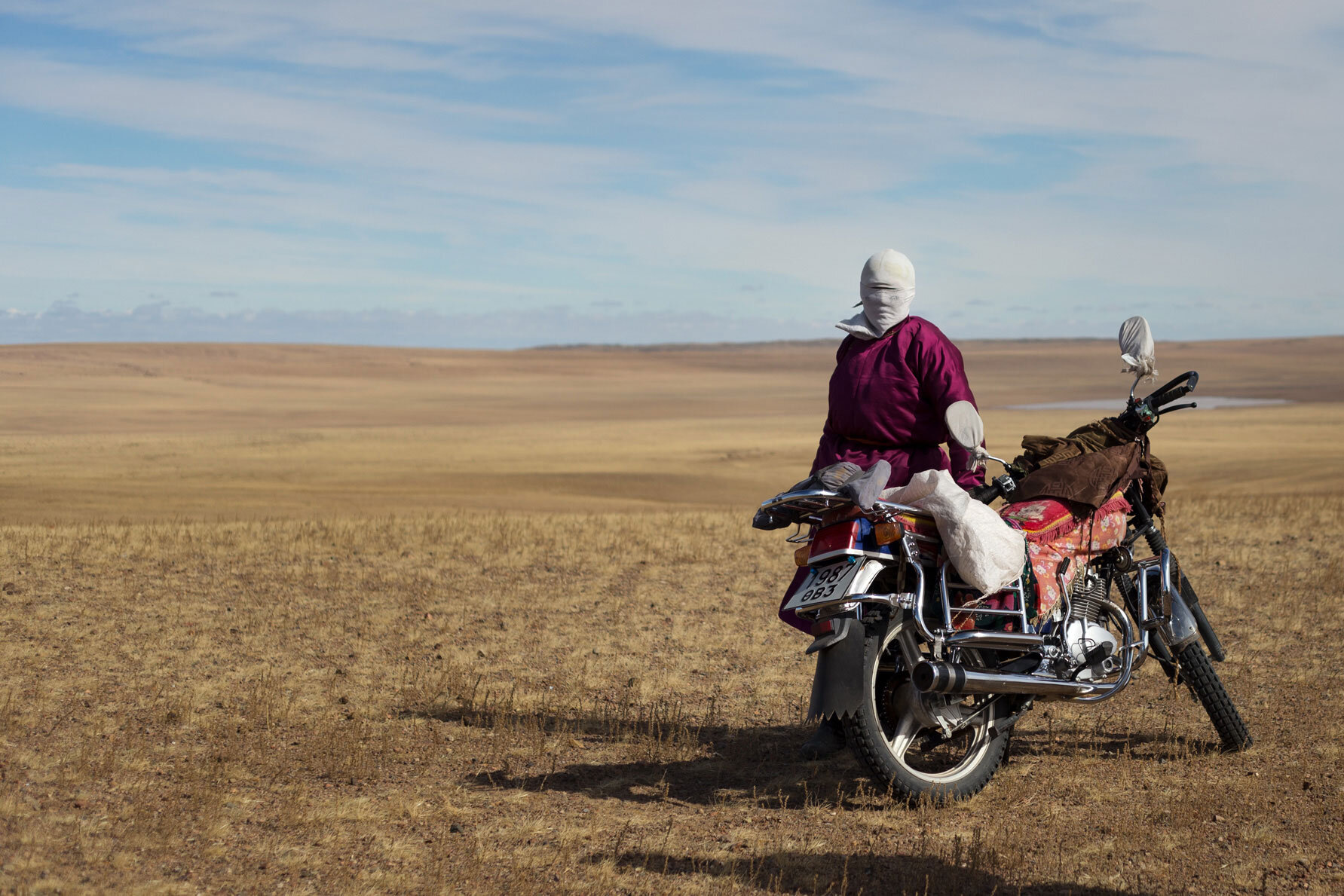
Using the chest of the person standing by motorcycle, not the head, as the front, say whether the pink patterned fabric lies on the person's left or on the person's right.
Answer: on the person's left

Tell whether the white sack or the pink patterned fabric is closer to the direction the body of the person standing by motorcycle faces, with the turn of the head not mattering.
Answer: the white sack

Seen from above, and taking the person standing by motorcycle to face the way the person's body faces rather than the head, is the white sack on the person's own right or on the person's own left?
on the person's own left

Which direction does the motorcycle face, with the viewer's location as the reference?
facing away from the viewer and to the right of the viewer
